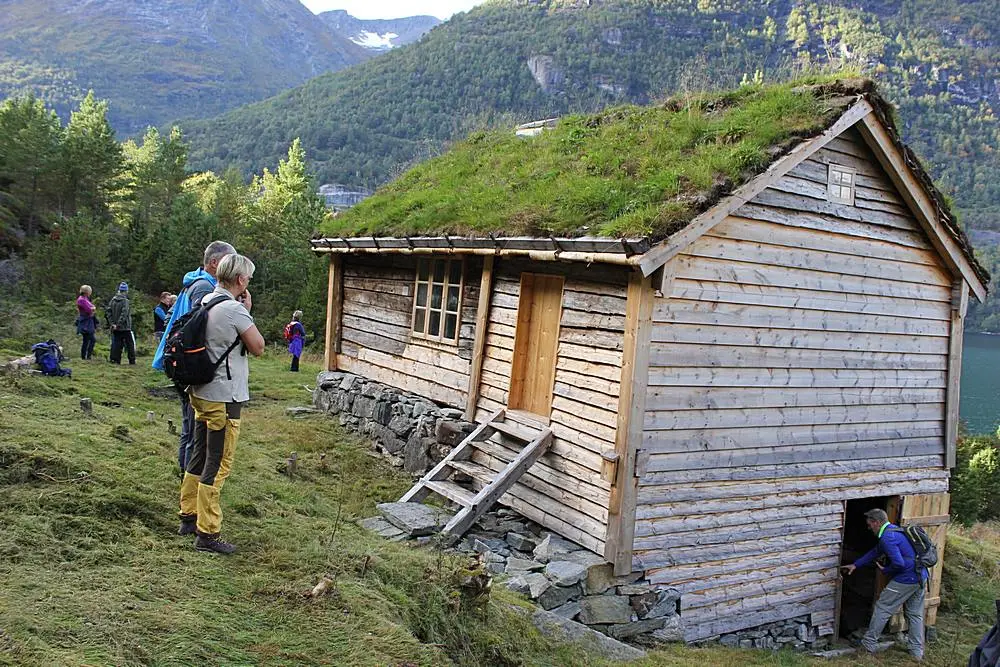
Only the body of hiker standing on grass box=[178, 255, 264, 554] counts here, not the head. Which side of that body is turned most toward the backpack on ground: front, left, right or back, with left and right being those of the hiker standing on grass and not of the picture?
left

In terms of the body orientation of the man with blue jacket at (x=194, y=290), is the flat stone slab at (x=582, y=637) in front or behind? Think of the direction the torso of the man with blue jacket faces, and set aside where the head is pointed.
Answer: in front

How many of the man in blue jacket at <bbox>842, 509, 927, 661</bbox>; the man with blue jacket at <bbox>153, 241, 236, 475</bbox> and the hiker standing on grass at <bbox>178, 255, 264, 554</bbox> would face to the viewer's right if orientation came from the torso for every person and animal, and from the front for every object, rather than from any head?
2

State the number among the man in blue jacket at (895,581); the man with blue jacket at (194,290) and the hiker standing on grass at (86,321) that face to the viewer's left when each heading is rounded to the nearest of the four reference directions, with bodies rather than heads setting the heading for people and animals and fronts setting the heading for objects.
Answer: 1

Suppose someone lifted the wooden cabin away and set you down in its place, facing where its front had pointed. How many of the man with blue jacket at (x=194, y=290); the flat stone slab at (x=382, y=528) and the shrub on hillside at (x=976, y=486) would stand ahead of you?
2

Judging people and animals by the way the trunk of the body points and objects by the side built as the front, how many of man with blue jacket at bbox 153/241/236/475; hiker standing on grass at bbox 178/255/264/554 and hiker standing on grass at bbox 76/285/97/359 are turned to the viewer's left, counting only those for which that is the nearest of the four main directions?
0

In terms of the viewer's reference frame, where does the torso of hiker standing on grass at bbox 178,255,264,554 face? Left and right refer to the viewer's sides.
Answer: facing to the right of the viewer

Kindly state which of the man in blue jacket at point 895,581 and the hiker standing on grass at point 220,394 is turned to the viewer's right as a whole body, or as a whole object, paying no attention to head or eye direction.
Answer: the hiker standing on grass

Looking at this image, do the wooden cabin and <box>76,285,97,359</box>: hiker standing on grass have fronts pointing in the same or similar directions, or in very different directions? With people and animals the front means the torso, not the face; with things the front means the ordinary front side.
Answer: very different directions

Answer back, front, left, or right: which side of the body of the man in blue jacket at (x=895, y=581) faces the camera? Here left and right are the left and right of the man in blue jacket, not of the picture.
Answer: left

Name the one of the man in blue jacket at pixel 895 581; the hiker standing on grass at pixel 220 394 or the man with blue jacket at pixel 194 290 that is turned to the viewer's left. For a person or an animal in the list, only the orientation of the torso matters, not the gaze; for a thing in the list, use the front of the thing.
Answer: the man in blue jacket
